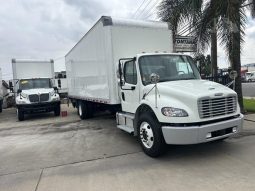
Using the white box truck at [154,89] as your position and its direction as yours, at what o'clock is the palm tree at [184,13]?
The palm tree is roughly at 8 o'clock from the white box truck.

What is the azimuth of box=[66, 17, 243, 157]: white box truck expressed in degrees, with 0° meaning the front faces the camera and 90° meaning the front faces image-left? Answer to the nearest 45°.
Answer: approximately 315°

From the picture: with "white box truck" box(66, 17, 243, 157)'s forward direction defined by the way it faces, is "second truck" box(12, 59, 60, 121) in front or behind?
behind

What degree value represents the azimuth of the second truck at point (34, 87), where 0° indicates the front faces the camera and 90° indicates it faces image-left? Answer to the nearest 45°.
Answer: approximately 0°
